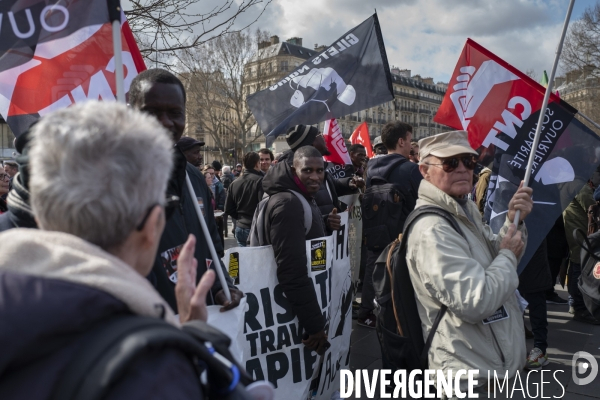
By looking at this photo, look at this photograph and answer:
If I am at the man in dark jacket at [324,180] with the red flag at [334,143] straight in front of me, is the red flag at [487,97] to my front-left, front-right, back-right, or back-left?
back-right

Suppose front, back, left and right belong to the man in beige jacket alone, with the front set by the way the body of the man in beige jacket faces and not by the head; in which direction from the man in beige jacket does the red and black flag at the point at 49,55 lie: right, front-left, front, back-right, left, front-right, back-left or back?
back-right

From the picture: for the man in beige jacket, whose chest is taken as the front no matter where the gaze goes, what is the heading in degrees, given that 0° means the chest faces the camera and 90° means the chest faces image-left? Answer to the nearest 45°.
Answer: approximately 315°

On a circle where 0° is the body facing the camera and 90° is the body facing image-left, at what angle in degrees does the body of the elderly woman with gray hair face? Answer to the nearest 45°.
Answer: approximately 225°

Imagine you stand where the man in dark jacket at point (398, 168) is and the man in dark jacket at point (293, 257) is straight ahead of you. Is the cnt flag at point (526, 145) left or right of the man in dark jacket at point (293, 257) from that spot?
left

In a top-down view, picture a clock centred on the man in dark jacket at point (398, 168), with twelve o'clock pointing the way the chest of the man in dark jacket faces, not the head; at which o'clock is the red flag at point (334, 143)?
The red flag is roughly at 10 o'clock from the man in dark jacket.

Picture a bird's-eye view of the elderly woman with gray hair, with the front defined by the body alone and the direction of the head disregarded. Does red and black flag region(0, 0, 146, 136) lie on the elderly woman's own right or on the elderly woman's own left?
on the elderly woman's own left

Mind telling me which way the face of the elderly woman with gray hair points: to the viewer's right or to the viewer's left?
to the viewer's right

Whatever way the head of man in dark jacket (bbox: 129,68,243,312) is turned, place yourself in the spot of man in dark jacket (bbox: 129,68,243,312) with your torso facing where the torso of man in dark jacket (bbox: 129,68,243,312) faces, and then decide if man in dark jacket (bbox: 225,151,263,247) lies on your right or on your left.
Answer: on your left

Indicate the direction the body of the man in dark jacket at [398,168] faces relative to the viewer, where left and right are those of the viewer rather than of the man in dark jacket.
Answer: facing away from the viewer and to the right of the viewer
